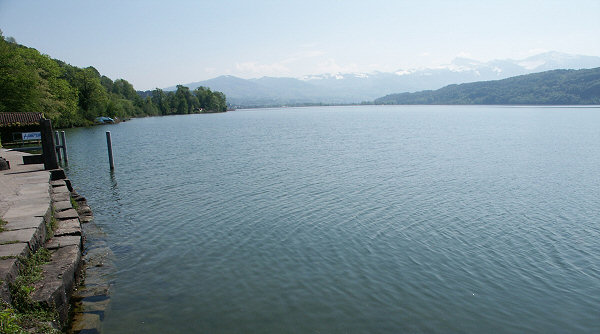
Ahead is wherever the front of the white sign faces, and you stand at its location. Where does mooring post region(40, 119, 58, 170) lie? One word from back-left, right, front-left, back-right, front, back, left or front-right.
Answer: front

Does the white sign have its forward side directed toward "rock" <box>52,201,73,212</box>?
yes

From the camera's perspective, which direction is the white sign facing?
toward the camera

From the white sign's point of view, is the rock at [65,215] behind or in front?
in front

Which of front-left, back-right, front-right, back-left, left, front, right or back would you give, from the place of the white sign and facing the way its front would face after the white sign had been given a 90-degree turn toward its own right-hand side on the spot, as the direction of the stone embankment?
left
